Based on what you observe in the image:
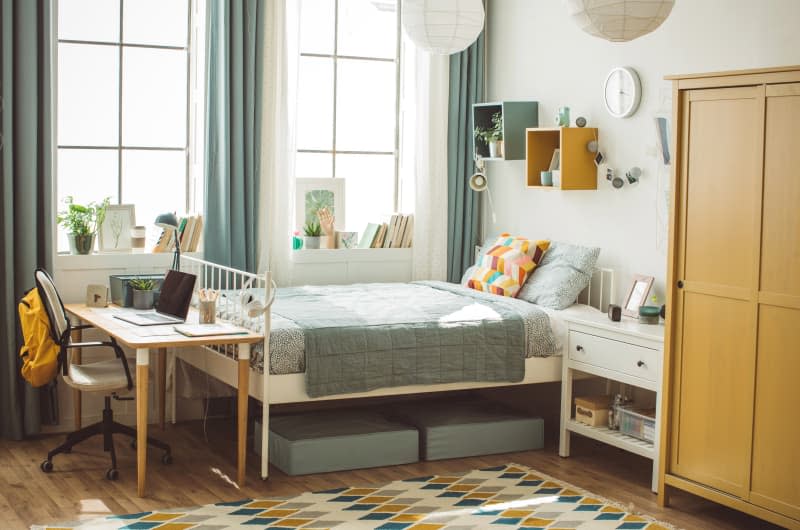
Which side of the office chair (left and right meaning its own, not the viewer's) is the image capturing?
right

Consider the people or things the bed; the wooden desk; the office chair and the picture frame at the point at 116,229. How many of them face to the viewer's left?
2

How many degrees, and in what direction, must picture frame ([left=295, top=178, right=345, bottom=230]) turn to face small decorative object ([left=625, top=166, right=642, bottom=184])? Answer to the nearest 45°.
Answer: approximately 45° to its left

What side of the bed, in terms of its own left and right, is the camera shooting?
left

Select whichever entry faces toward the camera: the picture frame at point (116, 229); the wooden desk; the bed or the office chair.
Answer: the picture frame

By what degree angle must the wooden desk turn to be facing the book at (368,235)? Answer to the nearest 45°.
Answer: approximately 135° to its right

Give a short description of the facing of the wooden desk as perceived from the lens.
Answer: facing to the left of the viewer

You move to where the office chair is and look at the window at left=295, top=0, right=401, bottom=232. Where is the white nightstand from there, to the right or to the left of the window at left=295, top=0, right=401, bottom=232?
right
